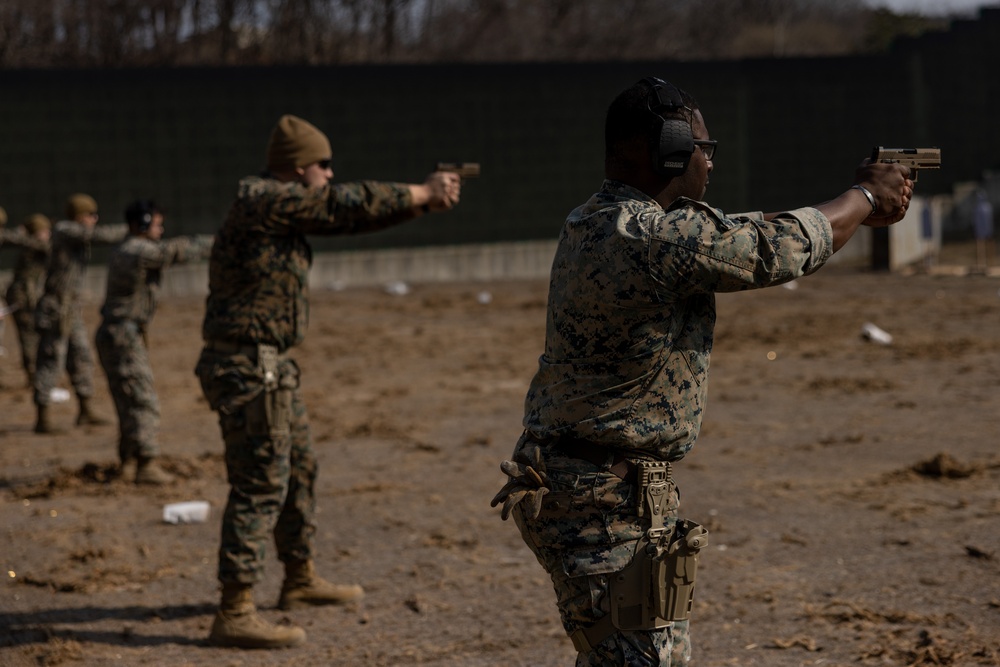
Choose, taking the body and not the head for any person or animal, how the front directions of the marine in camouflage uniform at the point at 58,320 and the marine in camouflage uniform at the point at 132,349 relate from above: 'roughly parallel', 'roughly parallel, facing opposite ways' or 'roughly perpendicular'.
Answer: roughly parallel

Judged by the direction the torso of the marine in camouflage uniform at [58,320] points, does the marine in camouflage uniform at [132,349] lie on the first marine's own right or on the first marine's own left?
on the first marine's own right

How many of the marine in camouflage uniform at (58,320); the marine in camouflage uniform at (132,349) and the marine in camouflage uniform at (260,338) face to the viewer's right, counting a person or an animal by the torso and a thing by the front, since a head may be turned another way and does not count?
3

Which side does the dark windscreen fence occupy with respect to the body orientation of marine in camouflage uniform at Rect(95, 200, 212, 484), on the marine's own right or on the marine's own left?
on the marine's own left

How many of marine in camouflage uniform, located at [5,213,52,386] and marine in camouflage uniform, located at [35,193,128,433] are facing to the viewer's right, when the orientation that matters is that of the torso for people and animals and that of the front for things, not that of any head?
2

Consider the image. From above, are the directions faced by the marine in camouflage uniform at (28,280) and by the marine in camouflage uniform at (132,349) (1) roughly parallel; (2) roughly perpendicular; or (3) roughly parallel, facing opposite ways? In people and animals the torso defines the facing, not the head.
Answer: roughly parallel

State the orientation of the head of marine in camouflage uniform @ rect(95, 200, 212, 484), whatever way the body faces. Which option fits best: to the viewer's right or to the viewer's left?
to the viewer's right

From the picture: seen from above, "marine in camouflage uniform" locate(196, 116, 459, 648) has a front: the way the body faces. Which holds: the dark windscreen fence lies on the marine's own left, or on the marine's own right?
on the marine's own left

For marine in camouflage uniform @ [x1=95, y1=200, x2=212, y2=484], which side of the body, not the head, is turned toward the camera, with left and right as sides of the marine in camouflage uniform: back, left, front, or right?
right

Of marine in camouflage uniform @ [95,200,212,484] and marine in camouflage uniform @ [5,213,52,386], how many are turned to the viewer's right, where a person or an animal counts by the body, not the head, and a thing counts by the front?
2

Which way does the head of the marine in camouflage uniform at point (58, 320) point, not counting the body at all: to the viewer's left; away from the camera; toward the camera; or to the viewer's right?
to the viewer's right

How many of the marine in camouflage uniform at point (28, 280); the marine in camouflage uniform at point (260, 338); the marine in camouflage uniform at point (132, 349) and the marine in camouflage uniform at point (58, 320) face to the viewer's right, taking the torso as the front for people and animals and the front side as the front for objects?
4

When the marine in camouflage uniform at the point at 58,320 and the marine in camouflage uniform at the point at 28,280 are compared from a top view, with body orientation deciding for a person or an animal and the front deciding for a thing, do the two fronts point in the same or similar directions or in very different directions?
same or similar directions

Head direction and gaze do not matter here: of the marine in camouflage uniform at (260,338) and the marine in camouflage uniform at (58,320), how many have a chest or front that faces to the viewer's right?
2

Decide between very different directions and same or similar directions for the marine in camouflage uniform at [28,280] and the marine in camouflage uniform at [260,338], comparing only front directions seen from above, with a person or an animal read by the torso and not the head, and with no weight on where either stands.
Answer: same or similar directions

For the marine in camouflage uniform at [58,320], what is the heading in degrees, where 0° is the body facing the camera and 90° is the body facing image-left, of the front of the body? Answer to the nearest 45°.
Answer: approximately 270°
